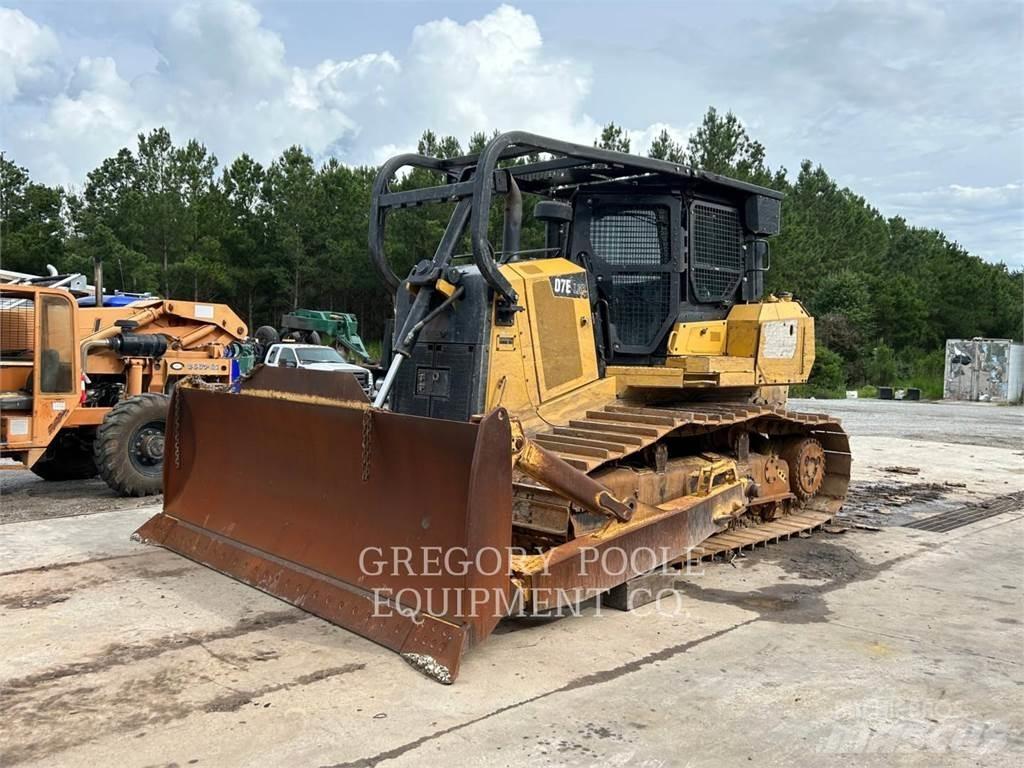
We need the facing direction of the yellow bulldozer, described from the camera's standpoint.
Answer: facing the viewer and to the left of the viewer

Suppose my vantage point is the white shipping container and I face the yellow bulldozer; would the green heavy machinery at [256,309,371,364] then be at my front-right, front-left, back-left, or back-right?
front-right

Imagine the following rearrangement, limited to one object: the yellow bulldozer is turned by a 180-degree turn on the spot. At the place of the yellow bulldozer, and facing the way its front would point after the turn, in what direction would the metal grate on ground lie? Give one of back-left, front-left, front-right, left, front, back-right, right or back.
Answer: front

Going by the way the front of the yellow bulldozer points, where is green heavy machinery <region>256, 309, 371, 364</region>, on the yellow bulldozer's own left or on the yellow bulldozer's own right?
on the yellow bulldozer's own right

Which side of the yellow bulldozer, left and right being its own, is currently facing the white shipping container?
back
